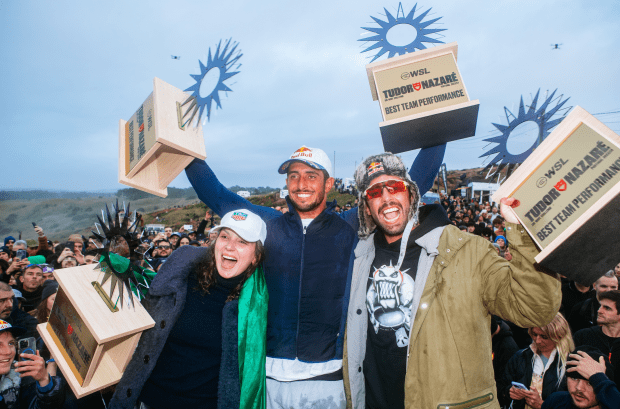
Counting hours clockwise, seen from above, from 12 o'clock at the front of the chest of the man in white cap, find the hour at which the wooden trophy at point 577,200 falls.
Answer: The wooden trophy is roughly at 10 o'clock from the man in white cap.

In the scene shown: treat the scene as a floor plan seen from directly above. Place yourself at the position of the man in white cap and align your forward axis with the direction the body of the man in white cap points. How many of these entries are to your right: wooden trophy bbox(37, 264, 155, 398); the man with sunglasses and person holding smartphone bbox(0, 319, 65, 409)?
2

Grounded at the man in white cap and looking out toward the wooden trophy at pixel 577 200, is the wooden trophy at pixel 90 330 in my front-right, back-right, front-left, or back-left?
back-right

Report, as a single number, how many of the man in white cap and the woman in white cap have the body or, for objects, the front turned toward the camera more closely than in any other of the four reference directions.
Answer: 2

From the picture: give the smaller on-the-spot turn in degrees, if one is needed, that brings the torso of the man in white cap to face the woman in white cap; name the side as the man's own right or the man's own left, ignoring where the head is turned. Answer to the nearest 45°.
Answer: approximately 90° to the man's own right

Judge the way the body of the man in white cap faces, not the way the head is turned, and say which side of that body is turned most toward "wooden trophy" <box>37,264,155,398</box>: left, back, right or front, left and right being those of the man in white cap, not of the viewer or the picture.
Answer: right

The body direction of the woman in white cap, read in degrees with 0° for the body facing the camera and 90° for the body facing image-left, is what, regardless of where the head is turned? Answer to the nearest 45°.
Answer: approximately 0°
